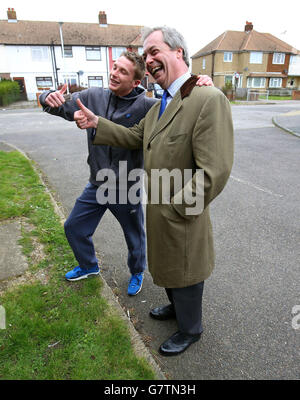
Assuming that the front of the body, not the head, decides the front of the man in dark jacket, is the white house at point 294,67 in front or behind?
behind

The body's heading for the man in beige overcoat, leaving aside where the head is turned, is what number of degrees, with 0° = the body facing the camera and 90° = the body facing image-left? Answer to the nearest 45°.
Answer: approximately 45°

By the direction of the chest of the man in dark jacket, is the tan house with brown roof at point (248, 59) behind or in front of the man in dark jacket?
behind

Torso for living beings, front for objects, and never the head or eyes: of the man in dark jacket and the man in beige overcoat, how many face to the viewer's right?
0

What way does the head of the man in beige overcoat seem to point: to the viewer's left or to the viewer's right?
to the viewer's left

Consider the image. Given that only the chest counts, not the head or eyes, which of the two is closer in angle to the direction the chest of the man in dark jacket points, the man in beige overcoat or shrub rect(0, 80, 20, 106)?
the man in beige overcoat

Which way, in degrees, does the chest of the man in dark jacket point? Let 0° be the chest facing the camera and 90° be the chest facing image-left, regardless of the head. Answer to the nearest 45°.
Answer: approximately 45°

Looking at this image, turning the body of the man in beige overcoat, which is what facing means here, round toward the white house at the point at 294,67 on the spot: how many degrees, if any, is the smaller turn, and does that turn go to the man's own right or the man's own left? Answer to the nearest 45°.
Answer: approximately 180°

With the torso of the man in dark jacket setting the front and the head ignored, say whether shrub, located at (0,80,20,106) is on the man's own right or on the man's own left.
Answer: on the man's own right

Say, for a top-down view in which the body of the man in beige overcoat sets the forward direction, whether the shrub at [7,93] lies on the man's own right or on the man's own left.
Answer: on the man's own right

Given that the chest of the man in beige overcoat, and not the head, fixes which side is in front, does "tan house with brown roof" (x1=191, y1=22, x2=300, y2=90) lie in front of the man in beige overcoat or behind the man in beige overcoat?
behind

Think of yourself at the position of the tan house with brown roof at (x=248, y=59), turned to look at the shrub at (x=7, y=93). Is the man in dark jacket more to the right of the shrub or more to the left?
left

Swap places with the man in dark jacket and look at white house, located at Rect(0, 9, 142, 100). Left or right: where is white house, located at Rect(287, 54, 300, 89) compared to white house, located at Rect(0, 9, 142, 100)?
right
